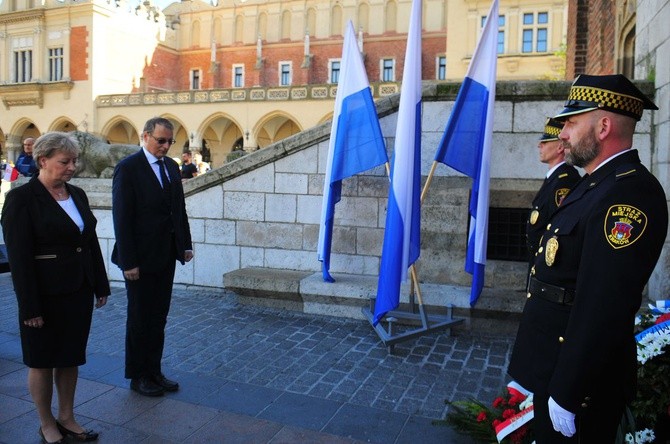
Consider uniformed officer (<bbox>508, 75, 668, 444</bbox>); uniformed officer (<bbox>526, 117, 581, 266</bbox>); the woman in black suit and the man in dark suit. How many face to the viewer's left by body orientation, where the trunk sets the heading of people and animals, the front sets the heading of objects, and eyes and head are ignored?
2

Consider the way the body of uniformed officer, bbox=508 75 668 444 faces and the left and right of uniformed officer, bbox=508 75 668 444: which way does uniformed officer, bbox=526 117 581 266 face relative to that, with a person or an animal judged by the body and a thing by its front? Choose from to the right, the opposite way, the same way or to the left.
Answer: the same way

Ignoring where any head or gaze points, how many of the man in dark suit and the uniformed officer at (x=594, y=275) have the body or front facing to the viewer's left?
1

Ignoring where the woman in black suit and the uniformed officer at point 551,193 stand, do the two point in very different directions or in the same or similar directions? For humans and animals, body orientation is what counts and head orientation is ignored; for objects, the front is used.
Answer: very different directions

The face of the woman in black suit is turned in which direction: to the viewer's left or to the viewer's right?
to the viewer's right

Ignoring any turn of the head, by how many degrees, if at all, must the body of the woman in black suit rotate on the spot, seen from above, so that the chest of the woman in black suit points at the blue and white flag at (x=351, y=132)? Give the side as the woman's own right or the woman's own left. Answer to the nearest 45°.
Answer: approximately 90° to the woman's own left

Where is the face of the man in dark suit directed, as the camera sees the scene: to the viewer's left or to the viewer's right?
to the viewer's right

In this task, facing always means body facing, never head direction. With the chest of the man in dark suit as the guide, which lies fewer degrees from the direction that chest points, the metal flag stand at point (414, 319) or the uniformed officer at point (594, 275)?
the uniformed officer

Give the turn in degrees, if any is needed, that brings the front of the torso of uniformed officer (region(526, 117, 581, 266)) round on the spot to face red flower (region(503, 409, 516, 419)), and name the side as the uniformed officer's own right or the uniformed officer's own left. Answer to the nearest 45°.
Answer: approximately 90° to the uniformed officer's own left

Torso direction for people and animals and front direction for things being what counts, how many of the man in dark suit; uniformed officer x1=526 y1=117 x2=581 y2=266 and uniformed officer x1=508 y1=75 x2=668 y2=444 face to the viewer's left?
2

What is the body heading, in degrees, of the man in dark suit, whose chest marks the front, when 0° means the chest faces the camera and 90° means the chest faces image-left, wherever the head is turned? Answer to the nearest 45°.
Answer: approximately 315°

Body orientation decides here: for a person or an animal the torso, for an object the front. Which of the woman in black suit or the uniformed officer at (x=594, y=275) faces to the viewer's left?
the uniformed officer

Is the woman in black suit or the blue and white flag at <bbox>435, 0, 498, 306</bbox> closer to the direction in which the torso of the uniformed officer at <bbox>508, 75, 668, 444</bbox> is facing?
the woman in black suit

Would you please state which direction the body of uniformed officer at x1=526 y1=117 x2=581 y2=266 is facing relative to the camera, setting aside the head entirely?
to the viewer's left

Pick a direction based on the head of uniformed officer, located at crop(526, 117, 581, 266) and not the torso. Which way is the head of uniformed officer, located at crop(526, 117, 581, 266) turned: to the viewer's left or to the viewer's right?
to the viewer's left

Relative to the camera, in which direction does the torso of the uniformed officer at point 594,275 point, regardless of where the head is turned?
to the viewer's left

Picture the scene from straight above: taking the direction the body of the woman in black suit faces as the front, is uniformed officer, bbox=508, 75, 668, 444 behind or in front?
in front
